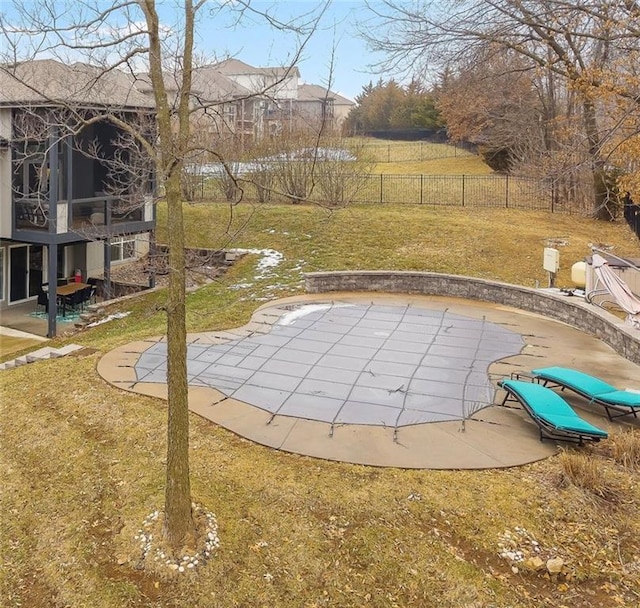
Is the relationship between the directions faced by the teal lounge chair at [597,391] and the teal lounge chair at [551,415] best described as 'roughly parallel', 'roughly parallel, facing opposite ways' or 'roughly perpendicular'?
roughly parallel

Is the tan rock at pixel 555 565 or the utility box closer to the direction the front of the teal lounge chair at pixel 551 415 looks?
the tan rock

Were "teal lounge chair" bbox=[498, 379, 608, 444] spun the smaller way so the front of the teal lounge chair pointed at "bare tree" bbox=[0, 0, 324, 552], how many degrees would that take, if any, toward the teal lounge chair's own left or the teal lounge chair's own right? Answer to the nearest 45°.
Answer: approximately 90° to the teal lounge chair's own right

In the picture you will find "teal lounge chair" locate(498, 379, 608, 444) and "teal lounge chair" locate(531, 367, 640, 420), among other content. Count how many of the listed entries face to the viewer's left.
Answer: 0

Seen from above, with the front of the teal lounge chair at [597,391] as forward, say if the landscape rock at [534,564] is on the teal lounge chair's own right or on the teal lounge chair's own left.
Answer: on the teal lounge chair's own right

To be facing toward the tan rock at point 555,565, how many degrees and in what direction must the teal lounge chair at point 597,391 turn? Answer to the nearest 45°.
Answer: approximately 45° to its right

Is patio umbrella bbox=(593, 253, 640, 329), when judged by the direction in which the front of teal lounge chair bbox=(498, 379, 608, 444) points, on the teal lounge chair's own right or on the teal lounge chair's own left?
on the teal lounge chair's own left

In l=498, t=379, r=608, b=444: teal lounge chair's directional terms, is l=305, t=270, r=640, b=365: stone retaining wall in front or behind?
behind

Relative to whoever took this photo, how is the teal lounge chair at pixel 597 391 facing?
facing the viewer and to the right of the viewer

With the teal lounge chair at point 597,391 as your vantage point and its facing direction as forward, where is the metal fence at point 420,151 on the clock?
The metal fence is roughly at 7 o'clock from the teal lounge chair.

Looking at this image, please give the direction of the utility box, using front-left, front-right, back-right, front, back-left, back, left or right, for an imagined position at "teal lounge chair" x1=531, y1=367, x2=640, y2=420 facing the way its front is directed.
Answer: back-left
